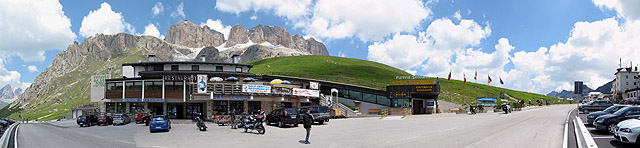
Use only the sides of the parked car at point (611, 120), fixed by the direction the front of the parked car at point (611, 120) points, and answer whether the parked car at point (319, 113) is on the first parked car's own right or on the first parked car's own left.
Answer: on the first parked car's own right

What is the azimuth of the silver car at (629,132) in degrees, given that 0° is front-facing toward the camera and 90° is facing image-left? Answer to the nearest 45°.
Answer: approximately 45°

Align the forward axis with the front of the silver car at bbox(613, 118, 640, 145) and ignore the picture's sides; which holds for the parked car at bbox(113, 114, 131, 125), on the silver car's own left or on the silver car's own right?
on the silver car's own right
